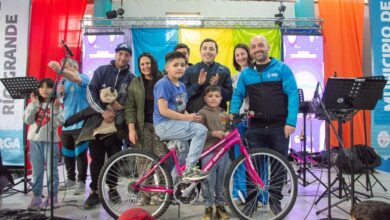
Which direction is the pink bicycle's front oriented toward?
to the viewer's right

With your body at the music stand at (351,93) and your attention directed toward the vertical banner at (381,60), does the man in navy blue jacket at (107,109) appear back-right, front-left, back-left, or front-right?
back-left

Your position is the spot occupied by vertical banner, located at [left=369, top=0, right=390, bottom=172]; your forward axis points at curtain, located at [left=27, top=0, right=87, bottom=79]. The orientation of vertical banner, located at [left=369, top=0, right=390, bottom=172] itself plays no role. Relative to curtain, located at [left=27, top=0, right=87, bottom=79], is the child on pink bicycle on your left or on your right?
left

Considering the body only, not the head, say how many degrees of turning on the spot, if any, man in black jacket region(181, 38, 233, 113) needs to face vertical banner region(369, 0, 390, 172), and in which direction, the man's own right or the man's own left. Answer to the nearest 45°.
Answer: approximately 135° to the man's own left

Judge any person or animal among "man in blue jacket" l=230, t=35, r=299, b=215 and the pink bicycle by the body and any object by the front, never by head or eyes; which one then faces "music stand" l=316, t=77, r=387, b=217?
the pink bicycle

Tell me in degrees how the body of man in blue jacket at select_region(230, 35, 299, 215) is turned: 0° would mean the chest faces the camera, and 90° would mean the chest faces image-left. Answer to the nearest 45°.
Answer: approximately 0°

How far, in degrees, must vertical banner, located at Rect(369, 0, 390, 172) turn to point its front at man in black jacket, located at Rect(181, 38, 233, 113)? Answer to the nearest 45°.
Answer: approximately 45° to its right

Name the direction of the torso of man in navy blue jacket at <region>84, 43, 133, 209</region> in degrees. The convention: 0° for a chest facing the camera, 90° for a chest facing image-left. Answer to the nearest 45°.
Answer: approximately 315°
